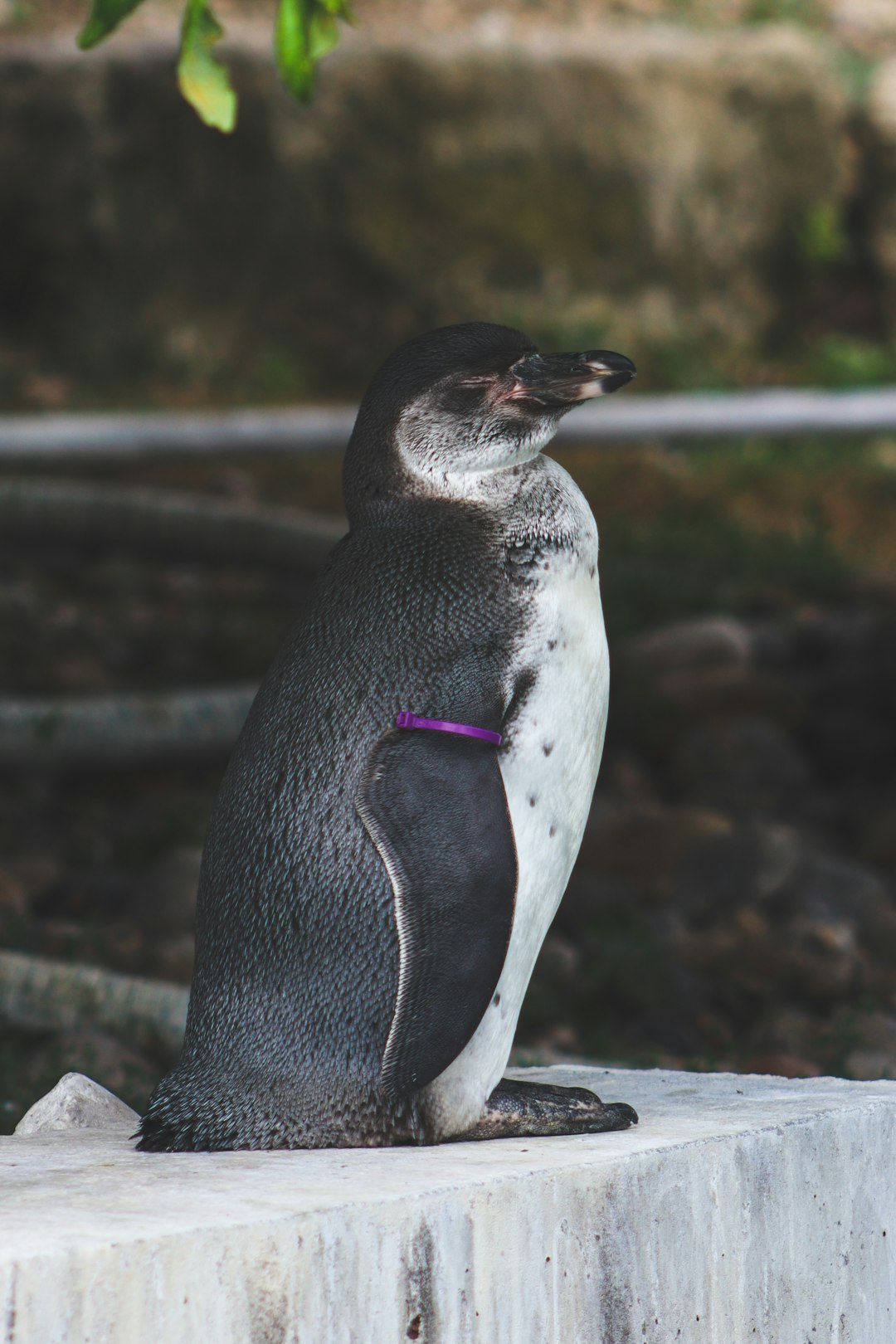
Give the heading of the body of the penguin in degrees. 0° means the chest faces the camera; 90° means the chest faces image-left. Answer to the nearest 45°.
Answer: approximately 270°
